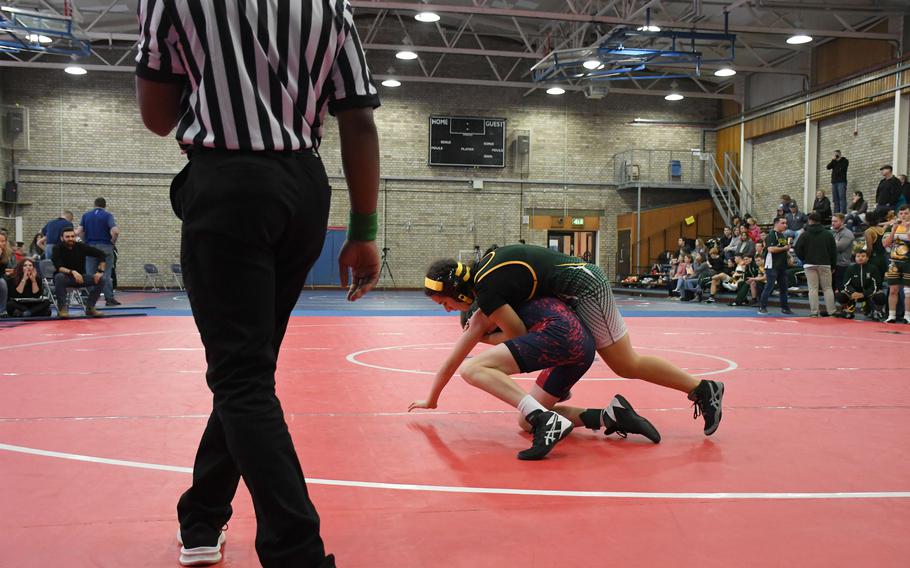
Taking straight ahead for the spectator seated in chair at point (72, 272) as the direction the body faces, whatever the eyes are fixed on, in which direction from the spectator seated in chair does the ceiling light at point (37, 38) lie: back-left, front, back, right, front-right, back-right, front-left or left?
back

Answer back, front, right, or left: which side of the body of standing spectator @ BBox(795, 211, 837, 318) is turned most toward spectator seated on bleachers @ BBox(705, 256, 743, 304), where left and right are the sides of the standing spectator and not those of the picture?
front

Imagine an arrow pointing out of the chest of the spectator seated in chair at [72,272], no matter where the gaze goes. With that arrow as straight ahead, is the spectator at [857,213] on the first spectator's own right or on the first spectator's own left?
on the first spectator's own left

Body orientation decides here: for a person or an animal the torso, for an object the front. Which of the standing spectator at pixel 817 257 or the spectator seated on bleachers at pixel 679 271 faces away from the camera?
the standing spectator

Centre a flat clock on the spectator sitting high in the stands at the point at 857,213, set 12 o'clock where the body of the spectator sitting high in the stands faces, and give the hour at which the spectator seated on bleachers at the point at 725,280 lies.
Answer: The spectator seated on bleachers is roughly at 1 o'clock from the spectator sitting high in the stands.

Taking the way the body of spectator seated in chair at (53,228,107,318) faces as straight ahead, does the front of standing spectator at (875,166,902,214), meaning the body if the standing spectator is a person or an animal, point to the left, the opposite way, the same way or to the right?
to the right

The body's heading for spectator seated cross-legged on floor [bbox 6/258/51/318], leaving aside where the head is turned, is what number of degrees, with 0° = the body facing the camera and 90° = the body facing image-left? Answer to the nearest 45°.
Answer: approximately 0°
